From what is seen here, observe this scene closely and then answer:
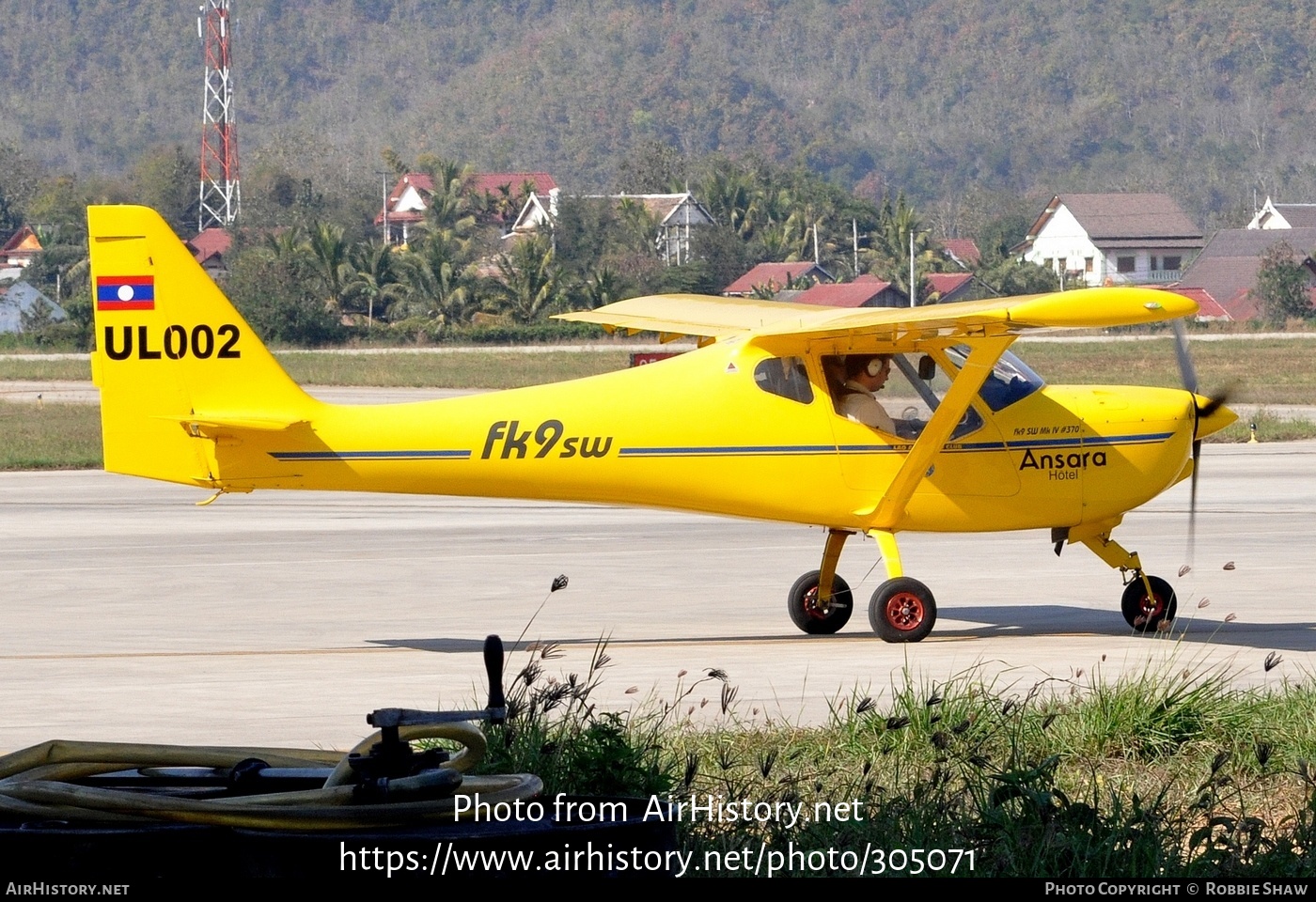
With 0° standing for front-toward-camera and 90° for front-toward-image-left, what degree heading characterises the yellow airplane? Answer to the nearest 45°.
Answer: approximately 270°

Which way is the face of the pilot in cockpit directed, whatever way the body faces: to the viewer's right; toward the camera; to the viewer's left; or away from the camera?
to the viewer's right

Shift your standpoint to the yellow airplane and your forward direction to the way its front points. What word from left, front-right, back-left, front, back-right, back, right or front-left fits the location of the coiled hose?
right
